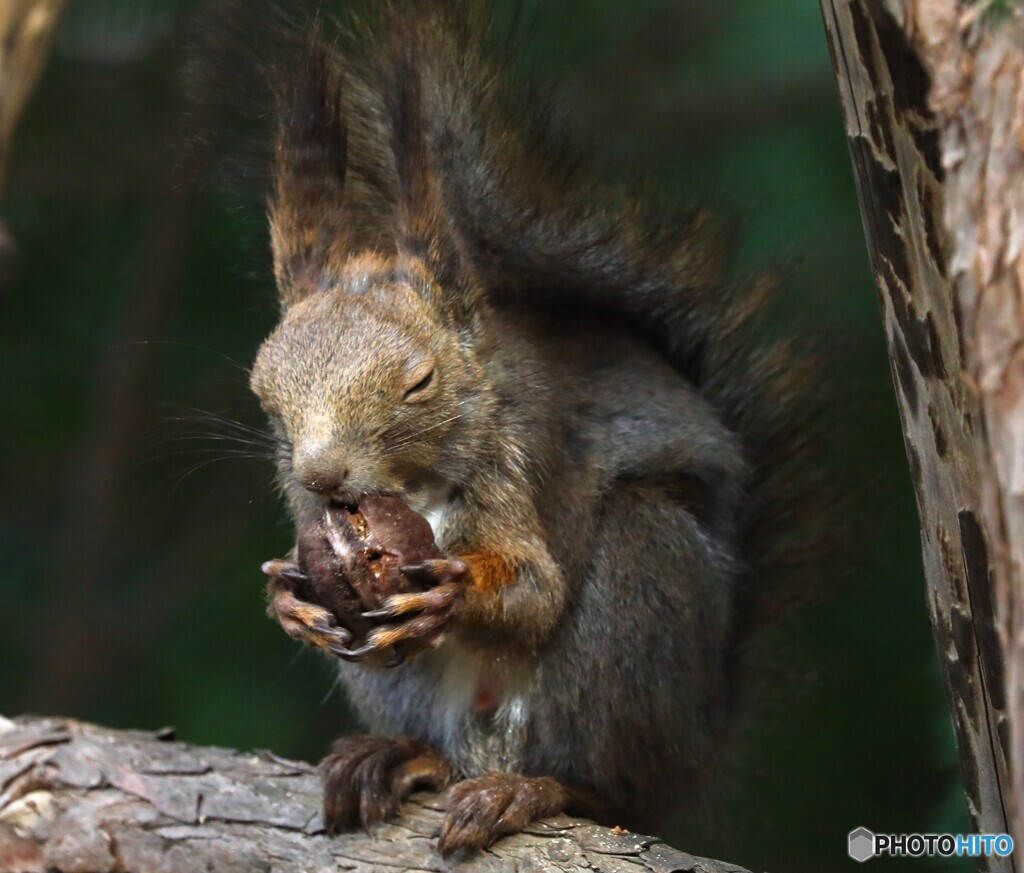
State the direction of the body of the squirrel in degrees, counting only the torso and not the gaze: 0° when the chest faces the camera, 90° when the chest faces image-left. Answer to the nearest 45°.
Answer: approximately 45°

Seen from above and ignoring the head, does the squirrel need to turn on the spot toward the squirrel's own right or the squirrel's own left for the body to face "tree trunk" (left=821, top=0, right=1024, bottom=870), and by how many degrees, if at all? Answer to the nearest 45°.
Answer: approximately 90° to the squirrel's own left
